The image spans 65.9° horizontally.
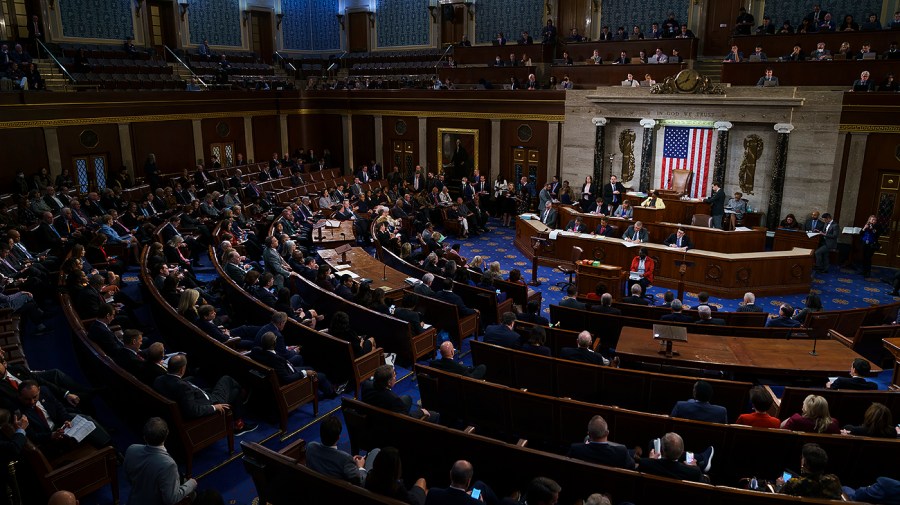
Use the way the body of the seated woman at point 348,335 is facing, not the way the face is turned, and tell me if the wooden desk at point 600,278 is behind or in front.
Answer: in front

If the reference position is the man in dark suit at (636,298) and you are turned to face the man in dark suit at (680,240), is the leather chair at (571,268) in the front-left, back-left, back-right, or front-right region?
front-left

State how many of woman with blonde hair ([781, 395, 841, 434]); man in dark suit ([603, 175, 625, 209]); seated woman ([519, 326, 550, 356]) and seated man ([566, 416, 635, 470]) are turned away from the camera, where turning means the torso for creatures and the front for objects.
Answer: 3

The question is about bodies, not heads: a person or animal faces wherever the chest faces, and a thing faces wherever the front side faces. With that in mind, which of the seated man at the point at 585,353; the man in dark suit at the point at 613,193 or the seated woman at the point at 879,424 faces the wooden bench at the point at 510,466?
the man in dark suit

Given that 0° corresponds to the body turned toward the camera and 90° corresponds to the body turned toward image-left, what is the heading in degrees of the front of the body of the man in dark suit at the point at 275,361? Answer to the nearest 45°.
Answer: approximately 270°

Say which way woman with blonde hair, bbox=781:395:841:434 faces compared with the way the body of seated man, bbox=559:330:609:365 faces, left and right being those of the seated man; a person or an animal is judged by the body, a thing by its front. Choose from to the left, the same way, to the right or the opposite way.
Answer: the same way

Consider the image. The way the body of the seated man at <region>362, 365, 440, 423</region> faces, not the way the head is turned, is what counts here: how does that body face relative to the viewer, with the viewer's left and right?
facing away from the viewer and to the right of the viewer

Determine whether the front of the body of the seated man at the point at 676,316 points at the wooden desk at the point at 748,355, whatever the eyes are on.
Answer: no

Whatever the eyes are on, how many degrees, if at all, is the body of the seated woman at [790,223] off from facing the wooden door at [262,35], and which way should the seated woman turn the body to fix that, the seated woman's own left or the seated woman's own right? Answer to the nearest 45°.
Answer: approximately 90° to the seated woman's own right

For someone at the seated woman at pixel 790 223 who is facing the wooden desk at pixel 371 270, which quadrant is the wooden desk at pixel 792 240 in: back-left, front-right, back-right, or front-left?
front-left

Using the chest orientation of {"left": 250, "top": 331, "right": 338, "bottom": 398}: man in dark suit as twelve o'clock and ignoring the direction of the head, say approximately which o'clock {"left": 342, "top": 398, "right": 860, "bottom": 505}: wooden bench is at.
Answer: The wooden bench is roughly at 2 o'clock from the man in dark suit.

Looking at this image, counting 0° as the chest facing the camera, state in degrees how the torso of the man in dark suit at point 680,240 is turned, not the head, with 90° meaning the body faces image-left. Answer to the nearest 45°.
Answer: approximately 0°

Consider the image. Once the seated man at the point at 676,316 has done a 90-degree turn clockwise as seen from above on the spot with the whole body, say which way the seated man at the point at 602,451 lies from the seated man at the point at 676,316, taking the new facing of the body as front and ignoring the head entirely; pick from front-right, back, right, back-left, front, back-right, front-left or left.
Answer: right

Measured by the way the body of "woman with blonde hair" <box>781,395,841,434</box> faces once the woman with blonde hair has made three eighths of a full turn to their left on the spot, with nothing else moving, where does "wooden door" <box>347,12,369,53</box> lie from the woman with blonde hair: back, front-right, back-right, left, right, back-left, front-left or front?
right

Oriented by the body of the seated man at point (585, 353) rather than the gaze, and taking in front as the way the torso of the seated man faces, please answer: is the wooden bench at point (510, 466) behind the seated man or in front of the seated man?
behind

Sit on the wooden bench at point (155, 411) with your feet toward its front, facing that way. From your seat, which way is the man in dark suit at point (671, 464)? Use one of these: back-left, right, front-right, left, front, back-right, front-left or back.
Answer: right

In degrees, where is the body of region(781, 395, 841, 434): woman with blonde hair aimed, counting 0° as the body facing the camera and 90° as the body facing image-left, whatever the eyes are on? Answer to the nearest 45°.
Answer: approximately 180°

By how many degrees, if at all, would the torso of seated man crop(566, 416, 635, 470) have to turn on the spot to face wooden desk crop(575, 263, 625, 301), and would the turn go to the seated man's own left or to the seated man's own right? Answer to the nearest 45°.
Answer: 0° — they already face it

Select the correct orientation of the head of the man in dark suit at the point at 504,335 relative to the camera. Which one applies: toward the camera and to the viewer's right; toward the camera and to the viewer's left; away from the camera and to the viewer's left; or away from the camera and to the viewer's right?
away from the camera and to the viewer's right

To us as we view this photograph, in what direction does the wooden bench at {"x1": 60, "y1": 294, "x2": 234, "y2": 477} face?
facing away from the viewer and to the right of the viewer

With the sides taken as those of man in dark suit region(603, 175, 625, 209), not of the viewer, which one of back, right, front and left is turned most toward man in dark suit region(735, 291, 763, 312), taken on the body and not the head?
front

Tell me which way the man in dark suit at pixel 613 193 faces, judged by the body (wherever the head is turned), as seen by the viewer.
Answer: toward the camera
